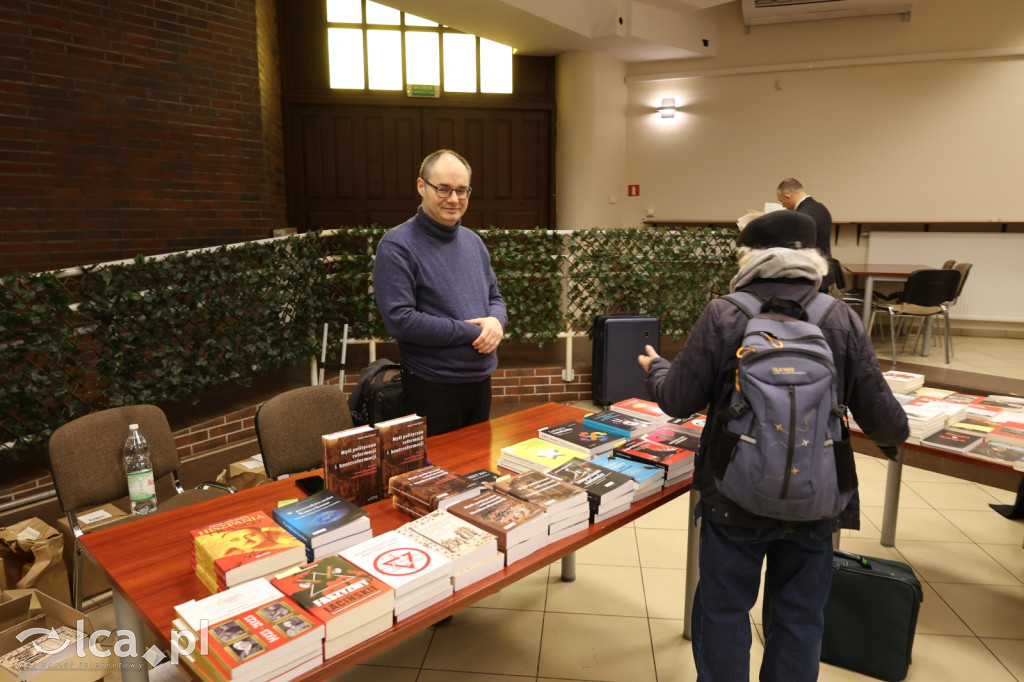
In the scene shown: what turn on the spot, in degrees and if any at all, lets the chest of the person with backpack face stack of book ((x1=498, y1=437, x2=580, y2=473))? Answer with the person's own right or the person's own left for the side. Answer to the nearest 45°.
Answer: approximately 90° to the person's own left

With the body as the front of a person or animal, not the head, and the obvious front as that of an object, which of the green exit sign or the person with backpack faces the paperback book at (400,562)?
the green exit sign

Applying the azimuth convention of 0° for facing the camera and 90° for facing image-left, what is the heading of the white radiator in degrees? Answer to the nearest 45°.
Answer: approximately 0°

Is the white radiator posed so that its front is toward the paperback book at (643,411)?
yes

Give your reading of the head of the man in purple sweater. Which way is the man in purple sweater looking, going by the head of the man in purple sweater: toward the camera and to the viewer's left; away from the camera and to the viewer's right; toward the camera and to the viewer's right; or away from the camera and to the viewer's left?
toward the camera and to the viewer's right

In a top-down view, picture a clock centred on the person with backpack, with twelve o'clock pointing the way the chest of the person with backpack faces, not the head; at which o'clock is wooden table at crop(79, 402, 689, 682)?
The wooden table is roughly at 8 o'clock from the person with backpack.

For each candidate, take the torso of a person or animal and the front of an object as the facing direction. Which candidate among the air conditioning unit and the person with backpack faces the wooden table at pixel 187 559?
the air conditioning unit

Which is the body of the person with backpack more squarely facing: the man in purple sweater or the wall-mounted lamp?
the wall-mounted lamp

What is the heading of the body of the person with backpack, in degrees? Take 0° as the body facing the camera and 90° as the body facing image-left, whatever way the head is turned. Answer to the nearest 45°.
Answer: approximately 180°

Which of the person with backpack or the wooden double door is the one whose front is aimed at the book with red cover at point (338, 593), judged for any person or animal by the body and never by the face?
the wooden double door

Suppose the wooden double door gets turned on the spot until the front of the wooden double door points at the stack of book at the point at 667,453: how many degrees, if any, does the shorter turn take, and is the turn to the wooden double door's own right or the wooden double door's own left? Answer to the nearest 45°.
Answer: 0° — it already faces it

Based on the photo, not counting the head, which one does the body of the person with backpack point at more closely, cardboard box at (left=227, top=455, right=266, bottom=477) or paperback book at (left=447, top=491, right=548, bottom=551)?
the cardboard box
